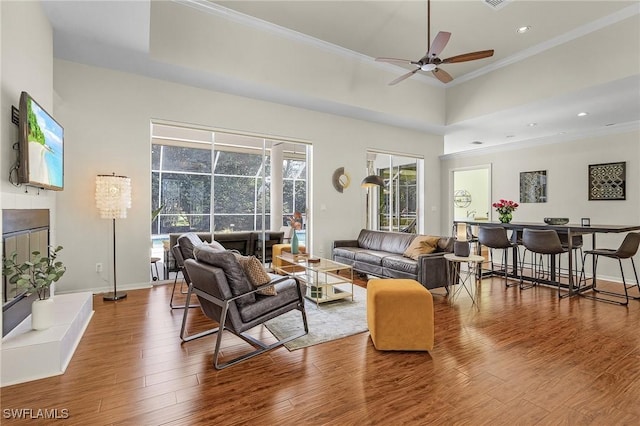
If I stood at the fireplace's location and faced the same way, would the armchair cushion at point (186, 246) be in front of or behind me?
in front

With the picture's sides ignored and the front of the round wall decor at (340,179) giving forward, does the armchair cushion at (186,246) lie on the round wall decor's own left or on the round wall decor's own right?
on the round wall decor's own right

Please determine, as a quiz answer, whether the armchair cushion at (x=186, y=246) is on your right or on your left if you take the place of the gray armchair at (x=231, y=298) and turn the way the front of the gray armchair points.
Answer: on your left

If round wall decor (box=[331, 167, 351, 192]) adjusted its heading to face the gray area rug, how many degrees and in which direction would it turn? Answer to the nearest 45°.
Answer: approximately 45° to its right

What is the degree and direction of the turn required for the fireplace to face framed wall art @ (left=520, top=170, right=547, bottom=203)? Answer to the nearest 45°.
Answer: approximately 45° to its left

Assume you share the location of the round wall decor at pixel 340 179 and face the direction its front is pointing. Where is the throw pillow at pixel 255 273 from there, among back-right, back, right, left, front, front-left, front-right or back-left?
front-right

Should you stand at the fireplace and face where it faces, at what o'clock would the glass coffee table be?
The glass coffee table is roughly at 11 o'clock from the fireplace.
